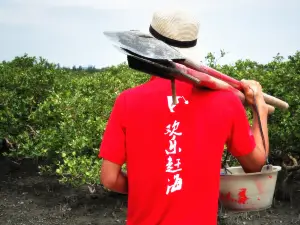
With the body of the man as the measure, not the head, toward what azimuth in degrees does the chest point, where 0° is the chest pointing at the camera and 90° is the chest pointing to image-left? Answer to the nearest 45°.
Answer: approximately 180°
